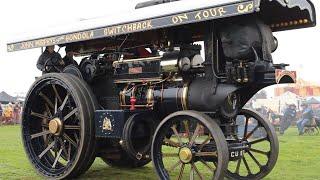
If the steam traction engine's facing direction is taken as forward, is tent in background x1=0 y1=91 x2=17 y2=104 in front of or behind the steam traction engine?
behind

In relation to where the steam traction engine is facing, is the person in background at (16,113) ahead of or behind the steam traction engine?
behind

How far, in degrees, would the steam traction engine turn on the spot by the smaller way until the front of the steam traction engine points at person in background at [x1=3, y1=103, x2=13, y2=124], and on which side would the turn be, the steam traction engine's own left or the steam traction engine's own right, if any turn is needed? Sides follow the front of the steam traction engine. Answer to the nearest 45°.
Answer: approximately 180°

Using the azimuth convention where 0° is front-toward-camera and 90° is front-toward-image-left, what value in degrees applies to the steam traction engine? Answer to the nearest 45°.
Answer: approximately 315°
